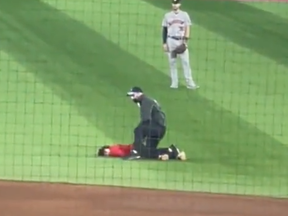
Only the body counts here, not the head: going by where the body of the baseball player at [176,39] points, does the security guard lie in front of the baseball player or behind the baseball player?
in front

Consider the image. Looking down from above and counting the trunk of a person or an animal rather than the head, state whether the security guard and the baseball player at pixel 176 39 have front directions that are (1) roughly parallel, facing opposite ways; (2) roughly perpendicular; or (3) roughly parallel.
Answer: roughly perpendicular

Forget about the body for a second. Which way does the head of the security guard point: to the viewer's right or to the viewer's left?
to the viewer's left

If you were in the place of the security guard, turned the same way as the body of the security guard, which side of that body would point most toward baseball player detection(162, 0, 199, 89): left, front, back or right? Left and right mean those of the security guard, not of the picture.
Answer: right

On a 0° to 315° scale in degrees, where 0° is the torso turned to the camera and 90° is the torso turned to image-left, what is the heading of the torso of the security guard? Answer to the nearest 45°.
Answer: approximately 90°

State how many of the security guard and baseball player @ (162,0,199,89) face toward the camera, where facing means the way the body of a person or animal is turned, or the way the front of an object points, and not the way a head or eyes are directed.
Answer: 1
